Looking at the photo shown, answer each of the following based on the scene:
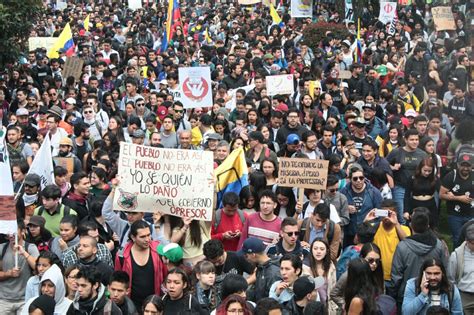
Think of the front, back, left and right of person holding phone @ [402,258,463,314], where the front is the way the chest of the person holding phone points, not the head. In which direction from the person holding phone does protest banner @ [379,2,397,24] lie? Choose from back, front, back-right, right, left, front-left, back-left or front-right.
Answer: back

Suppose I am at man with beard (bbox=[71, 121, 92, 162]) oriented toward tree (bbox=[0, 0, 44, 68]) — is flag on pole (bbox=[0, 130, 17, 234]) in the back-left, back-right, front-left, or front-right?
back-left

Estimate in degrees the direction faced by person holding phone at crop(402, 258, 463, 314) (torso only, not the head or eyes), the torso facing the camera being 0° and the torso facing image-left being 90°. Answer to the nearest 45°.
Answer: approximately 0°

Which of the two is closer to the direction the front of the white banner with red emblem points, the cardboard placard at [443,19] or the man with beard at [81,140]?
the man with beard

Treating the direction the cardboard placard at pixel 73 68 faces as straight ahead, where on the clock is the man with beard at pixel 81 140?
The man with beard is roughly at 12 o'clock from the cardboard placard.

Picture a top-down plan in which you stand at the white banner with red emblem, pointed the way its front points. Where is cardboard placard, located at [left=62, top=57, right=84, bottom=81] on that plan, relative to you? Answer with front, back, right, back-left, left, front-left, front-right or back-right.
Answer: back-right

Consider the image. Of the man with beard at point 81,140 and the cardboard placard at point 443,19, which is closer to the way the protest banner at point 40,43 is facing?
the man with beard

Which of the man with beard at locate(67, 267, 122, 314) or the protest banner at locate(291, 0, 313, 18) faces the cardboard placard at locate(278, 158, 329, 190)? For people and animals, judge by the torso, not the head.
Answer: the protest banner

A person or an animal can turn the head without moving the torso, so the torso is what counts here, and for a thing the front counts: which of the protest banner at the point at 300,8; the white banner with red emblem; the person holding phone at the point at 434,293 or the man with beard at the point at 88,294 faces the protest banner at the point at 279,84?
the protest banner at the point at 300,8

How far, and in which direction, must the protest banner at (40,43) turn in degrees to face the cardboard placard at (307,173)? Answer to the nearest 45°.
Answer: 0° — it already faces it
